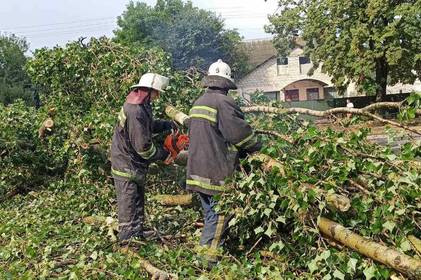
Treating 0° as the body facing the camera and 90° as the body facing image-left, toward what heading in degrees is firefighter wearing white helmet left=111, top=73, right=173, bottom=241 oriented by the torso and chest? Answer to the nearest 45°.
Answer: approximately 270°

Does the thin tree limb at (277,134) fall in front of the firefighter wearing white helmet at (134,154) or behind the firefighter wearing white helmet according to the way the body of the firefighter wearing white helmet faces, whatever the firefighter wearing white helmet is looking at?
in front

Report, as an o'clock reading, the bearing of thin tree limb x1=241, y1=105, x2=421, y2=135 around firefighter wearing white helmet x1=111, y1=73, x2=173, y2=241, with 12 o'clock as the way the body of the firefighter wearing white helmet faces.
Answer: The thin tree limb is roughly at 12 o'clock from the firefighter wearing white helmet.

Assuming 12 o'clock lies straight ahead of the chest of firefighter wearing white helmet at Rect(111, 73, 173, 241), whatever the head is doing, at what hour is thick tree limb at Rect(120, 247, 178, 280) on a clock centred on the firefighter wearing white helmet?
The thick tree limb is roughly at 3 o'clock from the firefighter wearing white helmet.

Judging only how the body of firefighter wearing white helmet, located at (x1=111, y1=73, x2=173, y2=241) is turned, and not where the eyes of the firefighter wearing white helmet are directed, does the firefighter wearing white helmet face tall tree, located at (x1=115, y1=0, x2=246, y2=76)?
no

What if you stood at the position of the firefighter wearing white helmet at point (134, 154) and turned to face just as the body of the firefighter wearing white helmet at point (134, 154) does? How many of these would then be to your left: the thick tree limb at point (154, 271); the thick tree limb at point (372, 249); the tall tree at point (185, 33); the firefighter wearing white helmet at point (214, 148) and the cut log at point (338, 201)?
1

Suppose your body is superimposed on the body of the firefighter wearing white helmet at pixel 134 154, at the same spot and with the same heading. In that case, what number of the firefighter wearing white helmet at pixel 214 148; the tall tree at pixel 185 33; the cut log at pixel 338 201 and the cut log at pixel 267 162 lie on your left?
1

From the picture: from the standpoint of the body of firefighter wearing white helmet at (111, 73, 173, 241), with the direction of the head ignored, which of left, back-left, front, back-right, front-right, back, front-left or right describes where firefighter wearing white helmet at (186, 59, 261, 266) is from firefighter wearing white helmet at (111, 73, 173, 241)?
front-right

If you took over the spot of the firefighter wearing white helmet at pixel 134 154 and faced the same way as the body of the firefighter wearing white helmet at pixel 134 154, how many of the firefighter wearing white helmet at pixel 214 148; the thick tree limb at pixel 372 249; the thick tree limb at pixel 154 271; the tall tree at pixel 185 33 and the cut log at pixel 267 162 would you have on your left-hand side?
1

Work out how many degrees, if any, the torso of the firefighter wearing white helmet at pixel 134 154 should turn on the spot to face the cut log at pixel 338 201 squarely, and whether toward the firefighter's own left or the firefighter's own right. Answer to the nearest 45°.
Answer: approximately 45° to the firefighter's own right

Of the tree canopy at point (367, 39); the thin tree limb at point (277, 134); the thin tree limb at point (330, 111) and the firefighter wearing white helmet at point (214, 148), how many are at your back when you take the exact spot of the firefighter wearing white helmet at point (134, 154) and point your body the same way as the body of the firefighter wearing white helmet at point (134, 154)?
0

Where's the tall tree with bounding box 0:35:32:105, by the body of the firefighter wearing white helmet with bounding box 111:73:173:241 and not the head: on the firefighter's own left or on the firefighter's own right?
on the firefighter's own left

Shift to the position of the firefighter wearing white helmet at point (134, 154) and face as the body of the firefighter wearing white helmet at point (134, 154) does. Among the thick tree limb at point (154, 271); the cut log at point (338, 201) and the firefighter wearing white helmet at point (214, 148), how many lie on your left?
0
